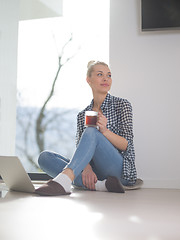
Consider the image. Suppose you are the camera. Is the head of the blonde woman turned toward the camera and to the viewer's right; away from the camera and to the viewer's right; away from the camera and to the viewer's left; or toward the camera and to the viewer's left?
toward the camera and to the viewer's right

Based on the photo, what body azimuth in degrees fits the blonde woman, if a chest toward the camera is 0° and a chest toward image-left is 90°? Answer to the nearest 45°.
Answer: approximately 45°

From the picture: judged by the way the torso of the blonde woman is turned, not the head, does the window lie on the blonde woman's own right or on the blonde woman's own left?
on the blonde woman's own right
